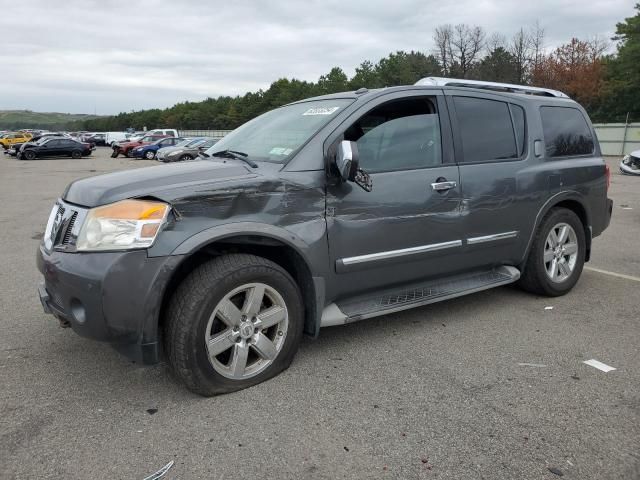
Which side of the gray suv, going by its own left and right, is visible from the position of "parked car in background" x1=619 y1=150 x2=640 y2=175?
back

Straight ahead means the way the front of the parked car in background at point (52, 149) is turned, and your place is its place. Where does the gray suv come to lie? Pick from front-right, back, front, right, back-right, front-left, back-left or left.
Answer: left

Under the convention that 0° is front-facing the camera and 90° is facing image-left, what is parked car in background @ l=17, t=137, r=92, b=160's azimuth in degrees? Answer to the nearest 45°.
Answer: approximately 90°

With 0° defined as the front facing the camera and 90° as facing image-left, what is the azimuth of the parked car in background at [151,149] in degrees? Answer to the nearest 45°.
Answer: approximately 45°

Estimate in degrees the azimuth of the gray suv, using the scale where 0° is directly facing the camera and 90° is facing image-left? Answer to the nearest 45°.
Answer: approximately 45°

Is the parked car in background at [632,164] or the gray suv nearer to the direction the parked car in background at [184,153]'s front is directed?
the gray suv
